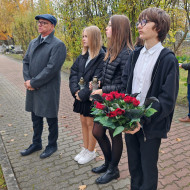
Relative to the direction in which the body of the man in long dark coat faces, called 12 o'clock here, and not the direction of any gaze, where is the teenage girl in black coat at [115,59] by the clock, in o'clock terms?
The teenage girl in black coat is roughly at 9 o'clock from the man in long dark coat.

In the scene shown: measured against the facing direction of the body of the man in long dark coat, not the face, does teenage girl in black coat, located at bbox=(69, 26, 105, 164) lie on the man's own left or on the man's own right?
on the man's own left

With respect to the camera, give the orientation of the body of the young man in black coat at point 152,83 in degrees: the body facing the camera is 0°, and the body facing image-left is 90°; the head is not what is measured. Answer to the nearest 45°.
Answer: approximately 45°

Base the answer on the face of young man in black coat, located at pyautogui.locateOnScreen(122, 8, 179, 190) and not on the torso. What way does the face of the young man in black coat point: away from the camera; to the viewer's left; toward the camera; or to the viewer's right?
to the viewer's left

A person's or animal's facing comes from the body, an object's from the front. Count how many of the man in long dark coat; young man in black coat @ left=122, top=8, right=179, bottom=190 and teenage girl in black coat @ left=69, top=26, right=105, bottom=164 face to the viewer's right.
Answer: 0

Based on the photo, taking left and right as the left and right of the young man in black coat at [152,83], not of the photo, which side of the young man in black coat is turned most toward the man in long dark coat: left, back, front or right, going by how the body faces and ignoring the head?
right

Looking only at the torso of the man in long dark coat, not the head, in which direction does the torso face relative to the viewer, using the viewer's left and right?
facing the viewer and to the left of the viewer

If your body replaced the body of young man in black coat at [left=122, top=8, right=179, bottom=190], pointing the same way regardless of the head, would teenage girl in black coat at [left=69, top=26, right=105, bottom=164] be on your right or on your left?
on your right
